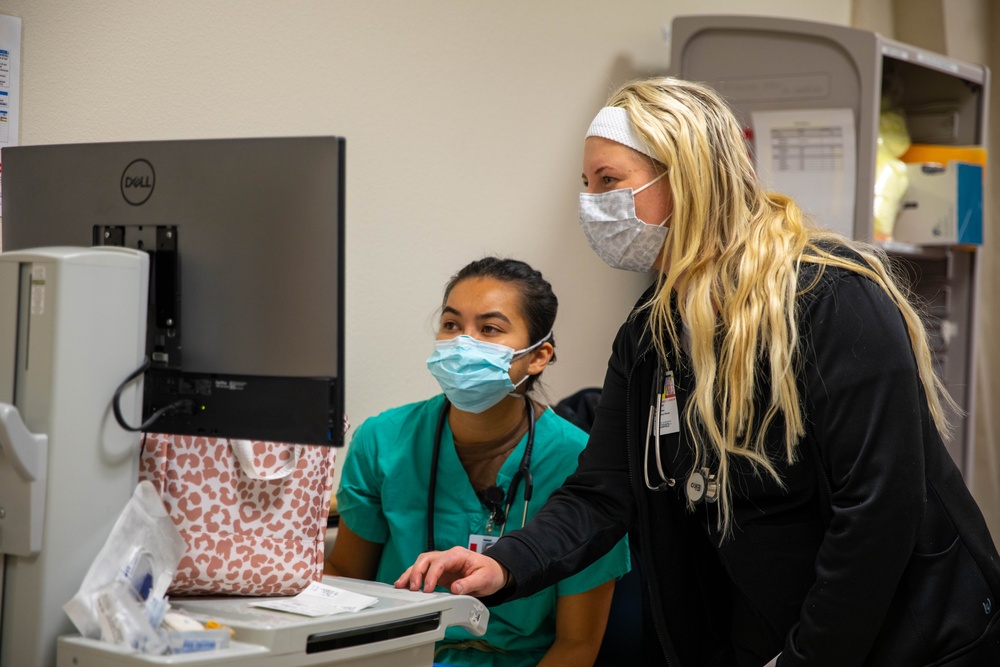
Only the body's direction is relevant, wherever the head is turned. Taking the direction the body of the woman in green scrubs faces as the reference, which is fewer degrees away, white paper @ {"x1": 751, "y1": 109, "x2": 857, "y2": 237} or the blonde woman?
the blonde woman

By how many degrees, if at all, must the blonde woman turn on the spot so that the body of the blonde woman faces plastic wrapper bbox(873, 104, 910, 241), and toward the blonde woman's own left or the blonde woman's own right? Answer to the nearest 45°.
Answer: approximately 135° to the blonde woman's own right

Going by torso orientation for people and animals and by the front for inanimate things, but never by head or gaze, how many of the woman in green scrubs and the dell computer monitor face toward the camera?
1

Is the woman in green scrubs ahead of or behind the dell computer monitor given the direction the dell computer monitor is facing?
ahead

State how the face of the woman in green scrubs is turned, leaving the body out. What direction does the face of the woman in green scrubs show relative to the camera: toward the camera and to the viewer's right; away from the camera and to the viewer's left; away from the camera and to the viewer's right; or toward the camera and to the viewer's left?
toward the camera and to the viewer's left

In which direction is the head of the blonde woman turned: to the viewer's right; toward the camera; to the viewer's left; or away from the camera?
to the viewer's left

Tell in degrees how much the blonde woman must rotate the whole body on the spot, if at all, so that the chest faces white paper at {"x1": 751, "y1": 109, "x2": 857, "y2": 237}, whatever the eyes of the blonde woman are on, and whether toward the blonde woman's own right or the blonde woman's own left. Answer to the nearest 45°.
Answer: approximately 135° to the blonde woman's own right

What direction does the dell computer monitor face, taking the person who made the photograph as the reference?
facing away from the viewer and to the right of the viewer

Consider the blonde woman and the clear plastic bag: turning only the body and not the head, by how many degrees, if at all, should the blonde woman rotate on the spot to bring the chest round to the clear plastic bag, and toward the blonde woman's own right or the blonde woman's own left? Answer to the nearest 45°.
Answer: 0° — they already face it

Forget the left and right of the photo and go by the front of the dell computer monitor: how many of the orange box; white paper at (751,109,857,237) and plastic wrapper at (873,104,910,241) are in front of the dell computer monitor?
3

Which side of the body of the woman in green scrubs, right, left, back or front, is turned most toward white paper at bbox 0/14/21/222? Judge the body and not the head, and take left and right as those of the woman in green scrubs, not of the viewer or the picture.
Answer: right

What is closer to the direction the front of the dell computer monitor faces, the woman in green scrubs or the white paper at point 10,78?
the woman in green scrubs

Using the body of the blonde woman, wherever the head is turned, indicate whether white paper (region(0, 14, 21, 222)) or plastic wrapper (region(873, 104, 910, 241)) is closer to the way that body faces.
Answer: the white paper
